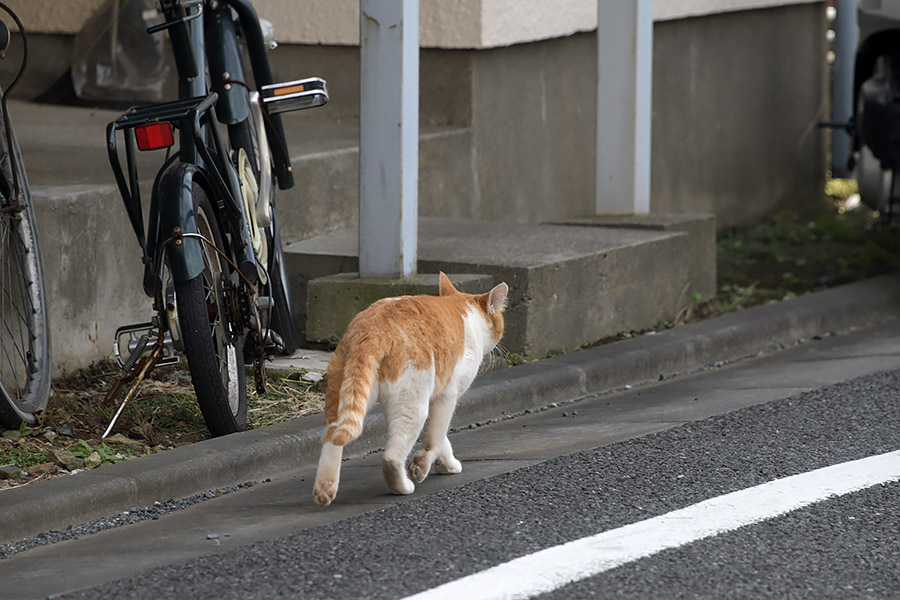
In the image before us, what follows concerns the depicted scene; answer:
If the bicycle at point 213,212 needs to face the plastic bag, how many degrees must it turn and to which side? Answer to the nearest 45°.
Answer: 0° — it already faces it

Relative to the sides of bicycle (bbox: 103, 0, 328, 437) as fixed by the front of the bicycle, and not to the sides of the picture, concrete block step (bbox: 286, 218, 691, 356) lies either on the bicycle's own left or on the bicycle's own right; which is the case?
on the bicycle's own right

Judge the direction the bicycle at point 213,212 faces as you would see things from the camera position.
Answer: facing away from the viewer

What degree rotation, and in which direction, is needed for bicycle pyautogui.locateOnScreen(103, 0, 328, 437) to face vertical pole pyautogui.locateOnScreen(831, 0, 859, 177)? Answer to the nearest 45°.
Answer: approximately 45° to its right

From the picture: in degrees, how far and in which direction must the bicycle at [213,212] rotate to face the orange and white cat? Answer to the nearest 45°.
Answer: approximately 135° to its right

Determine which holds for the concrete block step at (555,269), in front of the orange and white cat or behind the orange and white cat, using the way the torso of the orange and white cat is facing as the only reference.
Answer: in front

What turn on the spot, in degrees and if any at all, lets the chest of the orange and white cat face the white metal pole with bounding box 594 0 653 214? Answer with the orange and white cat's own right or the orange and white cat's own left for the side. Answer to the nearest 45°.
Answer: approximately 45° to the orange and white cat's own left

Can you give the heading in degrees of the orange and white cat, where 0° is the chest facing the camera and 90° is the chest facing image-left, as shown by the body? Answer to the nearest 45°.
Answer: approximately 225°

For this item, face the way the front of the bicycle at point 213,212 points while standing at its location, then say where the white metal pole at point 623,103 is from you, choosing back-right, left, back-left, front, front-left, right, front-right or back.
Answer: front-right

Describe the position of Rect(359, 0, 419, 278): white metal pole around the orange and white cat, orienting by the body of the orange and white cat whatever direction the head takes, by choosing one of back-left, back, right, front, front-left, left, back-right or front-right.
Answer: front-left

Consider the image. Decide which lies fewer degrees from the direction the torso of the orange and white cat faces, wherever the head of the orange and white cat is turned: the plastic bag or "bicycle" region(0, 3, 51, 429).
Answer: the plastic bag

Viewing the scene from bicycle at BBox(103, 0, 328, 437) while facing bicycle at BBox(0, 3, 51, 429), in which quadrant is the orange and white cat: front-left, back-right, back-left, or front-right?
back-left

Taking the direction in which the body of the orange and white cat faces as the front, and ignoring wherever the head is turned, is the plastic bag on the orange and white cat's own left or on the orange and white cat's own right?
on the orange and white cat's own left

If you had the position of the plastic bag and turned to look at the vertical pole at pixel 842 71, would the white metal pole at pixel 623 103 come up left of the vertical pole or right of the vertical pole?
right

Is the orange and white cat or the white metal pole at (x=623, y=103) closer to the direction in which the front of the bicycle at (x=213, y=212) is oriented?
the white metal pole
